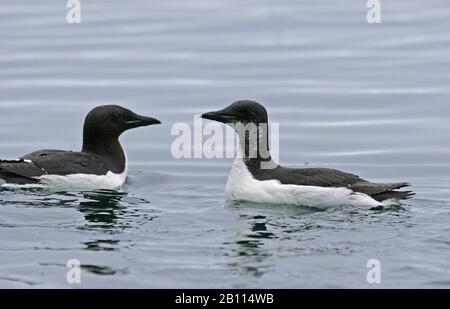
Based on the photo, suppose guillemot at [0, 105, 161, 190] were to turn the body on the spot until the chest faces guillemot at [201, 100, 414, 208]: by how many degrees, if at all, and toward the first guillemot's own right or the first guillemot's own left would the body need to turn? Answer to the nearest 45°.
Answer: approximately 45° to the first guillemot's own right

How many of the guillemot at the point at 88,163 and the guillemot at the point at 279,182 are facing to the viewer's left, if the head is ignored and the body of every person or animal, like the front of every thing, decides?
1

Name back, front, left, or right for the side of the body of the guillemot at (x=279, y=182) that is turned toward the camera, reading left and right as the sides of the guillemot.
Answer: left

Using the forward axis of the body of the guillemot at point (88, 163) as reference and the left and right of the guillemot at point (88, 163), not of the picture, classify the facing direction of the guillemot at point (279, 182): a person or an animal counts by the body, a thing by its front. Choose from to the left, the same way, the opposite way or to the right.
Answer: the opposite way

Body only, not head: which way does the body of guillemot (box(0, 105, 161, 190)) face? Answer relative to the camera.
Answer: to the viewer's right

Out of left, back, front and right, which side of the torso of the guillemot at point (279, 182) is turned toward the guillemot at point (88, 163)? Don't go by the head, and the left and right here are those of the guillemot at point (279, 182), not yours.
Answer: front
